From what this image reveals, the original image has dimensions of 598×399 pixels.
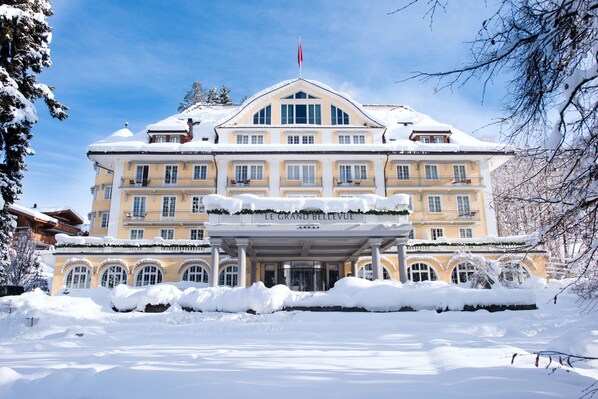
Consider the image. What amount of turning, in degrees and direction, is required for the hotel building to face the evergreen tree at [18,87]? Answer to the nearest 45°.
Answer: approximately 45° to its right

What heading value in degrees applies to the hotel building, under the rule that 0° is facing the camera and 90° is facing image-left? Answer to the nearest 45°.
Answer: approximately 0°
